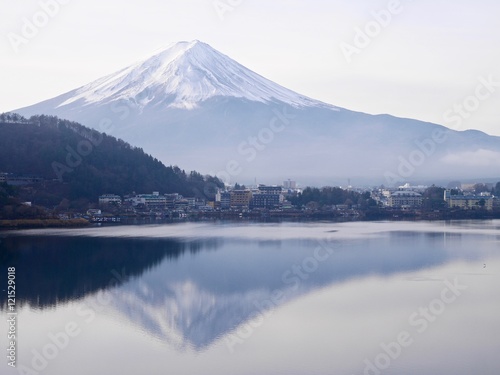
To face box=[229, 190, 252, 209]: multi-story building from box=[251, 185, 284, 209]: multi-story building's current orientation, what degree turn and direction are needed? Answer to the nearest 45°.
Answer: approximately 45° to its right

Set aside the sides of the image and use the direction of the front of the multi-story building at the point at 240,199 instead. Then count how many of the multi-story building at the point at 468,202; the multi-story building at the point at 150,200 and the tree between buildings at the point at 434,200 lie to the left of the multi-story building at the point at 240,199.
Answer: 2

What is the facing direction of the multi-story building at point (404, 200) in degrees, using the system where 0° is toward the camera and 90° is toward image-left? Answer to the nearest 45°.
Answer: approximately 0°

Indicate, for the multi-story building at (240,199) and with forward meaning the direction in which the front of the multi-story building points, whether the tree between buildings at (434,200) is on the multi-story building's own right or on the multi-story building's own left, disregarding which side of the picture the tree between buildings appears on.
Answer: on the multi-story building's own left

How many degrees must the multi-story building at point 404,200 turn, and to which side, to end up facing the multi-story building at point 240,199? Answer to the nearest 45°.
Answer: approximately 45° to its right

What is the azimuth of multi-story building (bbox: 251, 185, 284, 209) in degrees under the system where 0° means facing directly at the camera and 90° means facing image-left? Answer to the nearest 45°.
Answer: approximately 0°
